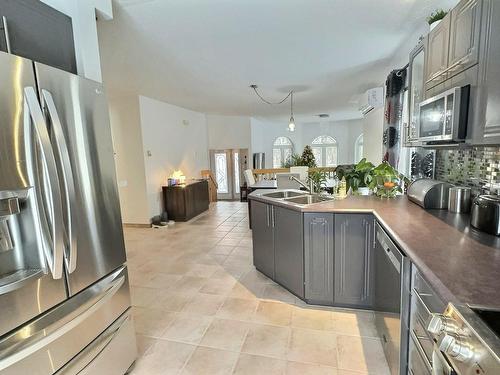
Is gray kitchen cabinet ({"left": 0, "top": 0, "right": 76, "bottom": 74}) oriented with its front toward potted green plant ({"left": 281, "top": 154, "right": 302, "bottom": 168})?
no

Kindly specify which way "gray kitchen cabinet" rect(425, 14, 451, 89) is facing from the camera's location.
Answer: facing the viewer and to the left of the viewer

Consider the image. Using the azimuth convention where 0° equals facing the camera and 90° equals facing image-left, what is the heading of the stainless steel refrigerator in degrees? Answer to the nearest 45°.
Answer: approximately 315°

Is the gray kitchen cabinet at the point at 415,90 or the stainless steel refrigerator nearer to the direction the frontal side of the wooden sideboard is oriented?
the gray kitchen cabinet

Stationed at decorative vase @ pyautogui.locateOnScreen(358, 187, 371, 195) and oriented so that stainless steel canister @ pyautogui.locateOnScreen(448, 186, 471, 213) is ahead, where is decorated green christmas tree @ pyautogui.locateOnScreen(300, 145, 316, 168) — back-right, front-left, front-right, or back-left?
back-left

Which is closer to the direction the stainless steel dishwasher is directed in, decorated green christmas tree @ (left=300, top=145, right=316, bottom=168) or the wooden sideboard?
the wooden sideboard

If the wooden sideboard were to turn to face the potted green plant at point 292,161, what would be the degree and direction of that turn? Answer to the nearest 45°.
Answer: approximately 90° to its left

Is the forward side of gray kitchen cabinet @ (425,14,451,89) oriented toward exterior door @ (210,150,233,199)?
no

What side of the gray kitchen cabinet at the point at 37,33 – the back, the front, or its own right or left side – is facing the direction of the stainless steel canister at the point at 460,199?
front

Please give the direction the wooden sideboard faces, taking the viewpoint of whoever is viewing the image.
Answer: facing the viewer and to the right of the viewer

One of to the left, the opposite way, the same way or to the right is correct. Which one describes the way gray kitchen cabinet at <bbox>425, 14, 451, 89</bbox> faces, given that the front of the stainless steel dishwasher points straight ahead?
the same way

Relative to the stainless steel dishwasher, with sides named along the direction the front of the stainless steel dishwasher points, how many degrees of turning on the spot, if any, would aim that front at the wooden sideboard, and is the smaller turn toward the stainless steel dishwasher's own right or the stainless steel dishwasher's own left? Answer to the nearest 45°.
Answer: approximately 90° to the stainless steel dishwasher's own right

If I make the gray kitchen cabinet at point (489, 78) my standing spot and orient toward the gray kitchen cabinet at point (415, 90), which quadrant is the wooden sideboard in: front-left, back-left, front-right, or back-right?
front-left
